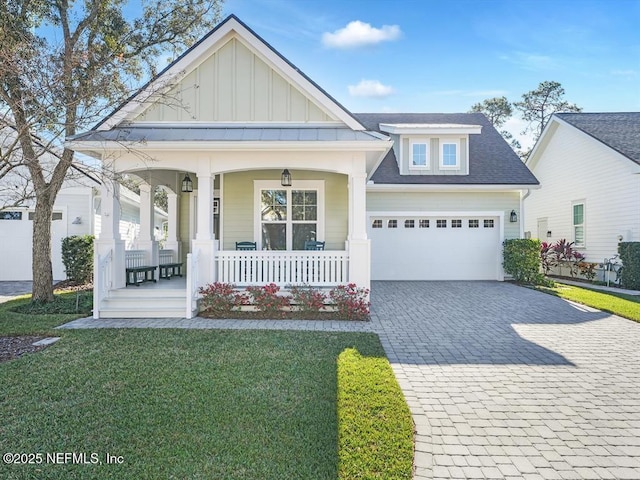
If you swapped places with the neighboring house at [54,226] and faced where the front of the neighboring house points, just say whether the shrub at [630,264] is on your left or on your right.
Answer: on your left

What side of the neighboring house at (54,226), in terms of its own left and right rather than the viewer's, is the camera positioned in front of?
front

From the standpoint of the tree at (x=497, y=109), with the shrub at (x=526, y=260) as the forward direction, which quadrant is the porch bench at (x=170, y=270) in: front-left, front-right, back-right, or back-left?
front-right

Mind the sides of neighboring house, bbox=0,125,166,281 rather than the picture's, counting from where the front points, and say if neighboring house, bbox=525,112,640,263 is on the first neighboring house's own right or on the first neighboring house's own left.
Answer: on the first neighboring house's own left

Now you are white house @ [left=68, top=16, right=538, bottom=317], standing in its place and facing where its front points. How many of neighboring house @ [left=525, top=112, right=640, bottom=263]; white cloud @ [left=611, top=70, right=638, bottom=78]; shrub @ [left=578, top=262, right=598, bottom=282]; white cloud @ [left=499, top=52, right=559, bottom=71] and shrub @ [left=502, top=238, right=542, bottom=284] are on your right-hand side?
0

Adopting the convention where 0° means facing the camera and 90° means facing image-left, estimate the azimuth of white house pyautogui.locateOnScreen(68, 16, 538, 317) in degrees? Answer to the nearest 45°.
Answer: approximately 0°

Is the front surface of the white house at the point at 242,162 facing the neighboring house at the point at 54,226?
no

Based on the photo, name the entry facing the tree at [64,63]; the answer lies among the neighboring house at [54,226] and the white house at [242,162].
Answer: the neighboring house

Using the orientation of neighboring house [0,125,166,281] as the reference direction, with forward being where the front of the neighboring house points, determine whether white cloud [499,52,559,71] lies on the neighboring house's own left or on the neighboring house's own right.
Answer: on the neighboring house's own left

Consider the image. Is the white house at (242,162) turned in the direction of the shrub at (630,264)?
no

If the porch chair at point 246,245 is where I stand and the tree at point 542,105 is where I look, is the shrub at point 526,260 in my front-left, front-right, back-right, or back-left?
front-right

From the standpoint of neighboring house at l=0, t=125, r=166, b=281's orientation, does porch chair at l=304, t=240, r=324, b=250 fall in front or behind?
in front

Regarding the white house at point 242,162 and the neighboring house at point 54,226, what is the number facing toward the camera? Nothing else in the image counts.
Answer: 2

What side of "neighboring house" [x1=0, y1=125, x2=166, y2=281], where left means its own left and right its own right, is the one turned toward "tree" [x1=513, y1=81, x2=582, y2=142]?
left
